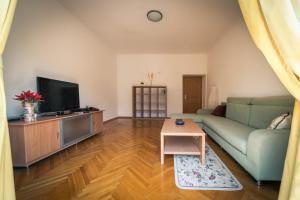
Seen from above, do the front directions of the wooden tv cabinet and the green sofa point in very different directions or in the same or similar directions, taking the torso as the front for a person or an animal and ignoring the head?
very different directions

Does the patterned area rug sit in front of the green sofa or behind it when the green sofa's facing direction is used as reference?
in front

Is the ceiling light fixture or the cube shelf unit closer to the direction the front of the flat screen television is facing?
the ceiling light fixture

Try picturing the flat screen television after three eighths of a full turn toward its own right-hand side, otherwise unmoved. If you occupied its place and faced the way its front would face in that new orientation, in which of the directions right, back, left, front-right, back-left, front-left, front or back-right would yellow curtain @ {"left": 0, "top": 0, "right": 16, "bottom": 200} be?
left

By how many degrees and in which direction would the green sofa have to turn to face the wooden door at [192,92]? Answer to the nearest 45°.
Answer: approximately 90° to its right

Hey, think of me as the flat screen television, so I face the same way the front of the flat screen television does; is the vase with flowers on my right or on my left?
on my right

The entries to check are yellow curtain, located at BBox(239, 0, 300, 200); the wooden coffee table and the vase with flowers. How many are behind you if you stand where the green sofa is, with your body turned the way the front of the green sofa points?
0

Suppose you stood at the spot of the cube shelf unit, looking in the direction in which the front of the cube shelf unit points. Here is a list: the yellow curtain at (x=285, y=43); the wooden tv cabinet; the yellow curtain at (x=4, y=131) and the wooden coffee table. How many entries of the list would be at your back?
0

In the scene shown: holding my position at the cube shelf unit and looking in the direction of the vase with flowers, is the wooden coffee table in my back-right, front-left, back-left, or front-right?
front-left

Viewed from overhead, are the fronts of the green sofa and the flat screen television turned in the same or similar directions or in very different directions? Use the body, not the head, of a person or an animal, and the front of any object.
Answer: very different directions

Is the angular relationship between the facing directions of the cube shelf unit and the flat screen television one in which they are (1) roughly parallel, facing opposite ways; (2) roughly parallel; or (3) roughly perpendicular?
roughly perpendicular

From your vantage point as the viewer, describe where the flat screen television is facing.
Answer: facing the viewer and to the right of the viewer

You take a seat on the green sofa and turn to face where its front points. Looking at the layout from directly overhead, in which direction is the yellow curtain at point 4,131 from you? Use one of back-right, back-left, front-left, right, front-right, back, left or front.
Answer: front

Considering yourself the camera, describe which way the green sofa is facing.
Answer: facing the viewer and to the left of the viewer

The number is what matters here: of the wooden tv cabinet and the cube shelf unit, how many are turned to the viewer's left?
0

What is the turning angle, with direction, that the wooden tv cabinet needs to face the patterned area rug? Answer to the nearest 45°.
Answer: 0° — it already faces it

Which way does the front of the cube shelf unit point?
toward the camera

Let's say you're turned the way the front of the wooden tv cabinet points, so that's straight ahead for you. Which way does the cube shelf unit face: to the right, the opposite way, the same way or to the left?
to the right
